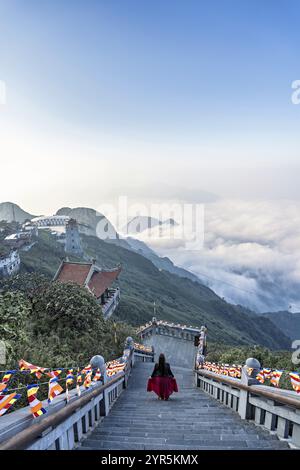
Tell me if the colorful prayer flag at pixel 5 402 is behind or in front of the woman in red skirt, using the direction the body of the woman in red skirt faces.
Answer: behind

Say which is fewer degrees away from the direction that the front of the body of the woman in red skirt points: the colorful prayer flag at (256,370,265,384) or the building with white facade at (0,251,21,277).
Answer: the building with white facade

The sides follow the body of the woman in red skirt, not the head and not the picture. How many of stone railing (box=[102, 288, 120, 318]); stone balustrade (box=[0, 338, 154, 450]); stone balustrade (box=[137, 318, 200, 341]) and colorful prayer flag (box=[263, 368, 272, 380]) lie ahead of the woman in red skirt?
2

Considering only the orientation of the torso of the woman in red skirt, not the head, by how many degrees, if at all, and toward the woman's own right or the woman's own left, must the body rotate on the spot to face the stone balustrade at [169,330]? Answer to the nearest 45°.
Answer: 0° — they already face it

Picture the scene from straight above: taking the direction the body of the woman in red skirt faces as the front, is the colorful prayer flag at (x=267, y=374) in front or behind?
behind

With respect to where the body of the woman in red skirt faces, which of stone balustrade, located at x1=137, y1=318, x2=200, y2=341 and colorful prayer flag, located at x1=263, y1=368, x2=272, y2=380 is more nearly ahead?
the stone balustrade

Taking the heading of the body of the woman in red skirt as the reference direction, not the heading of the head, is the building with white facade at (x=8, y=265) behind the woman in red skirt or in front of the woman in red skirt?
in front

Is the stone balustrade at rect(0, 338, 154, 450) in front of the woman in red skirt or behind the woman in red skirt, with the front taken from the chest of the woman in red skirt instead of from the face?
behind

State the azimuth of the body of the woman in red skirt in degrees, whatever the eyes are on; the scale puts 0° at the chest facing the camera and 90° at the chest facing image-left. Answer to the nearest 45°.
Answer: approximately 180°
